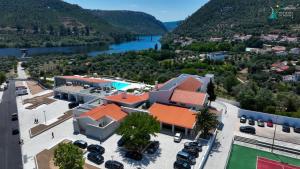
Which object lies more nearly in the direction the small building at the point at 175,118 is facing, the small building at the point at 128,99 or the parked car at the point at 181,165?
the parked car

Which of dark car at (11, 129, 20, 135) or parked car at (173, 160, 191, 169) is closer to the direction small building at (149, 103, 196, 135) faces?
the parked car

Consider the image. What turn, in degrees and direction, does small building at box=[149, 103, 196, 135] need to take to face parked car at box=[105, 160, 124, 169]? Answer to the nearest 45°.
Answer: approximately 45° to its right

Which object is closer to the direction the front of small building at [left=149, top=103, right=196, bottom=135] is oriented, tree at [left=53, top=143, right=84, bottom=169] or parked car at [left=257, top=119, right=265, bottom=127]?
the tree

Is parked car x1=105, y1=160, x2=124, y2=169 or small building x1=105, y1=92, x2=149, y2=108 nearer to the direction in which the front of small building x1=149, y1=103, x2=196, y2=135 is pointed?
the parked car

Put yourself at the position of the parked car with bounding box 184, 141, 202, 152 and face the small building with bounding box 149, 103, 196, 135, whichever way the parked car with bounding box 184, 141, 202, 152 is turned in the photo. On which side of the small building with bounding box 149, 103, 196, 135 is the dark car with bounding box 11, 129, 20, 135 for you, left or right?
left

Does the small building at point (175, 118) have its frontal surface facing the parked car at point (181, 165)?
yes

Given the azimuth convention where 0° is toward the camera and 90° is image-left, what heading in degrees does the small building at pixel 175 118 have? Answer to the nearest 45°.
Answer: approximately 0°

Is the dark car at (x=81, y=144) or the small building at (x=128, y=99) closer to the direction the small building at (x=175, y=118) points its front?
the dark car

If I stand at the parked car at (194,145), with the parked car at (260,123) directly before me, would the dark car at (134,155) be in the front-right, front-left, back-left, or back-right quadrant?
back-left

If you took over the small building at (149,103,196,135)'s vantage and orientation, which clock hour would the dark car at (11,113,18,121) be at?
The dark car is roughly at 3 o'clock from the small building.

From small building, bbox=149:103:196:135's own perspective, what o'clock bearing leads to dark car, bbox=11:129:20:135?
The dark car is roughly at 3 o'clock from the small building.

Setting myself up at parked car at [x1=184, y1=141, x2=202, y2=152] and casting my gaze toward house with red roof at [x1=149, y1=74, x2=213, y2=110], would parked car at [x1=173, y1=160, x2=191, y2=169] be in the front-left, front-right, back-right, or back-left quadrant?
back-left

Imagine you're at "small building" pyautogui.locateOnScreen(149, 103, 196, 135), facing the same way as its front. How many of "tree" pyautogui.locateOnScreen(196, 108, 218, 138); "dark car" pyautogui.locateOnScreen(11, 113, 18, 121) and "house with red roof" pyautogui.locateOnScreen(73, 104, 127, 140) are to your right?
2

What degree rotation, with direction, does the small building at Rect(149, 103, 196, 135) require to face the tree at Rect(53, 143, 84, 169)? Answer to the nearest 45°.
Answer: approximately 45° to its right

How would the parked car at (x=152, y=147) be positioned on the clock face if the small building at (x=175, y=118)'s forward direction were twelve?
The parked car is roughly at 1 o'clock from the small building.
